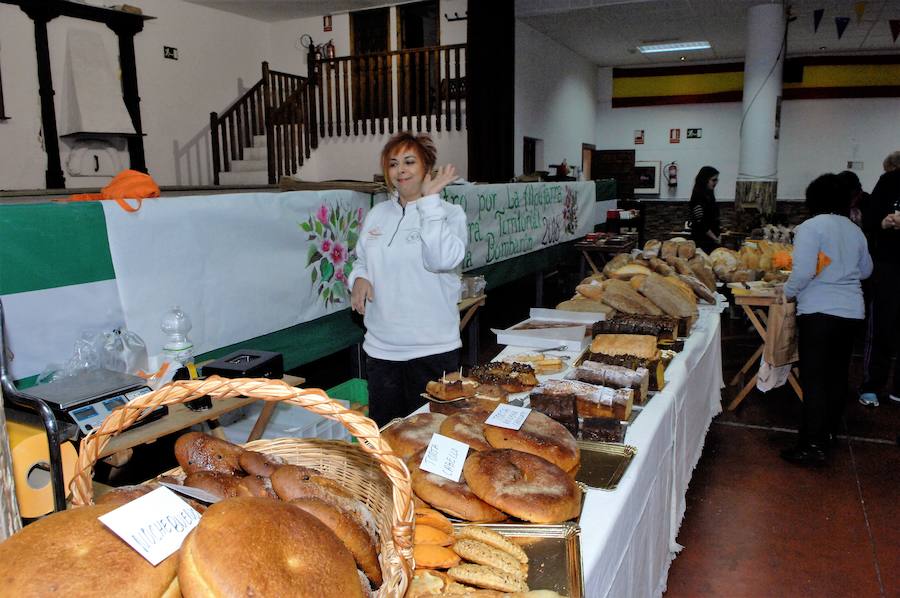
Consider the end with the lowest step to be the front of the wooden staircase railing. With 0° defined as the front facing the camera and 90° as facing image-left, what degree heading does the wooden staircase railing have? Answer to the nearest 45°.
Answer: approximately 45°

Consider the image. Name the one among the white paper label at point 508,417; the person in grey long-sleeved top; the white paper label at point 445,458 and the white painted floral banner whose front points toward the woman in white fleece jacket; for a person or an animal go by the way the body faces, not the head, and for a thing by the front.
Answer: the white painted floral banner

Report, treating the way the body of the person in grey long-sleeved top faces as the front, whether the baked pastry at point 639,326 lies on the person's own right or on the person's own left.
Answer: on the person's own left

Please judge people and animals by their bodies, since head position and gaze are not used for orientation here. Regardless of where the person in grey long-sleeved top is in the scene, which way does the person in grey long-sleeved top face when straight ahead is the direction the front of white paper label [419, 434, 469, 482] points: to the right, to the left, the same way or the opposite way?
the opposite way

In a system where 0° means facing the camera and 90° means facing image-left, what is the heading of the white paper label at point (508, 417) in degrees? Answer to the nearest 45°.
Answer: approximately 0°

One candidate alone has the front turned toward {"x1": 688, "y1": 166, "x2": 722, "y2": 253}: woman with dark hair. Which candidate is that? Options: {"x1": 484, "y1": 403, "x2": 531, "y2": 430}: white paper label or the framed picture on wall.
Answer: the framed picture on wall

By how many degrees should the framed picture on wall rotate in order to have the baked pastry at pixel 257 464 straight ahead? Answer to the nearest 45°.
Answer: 0° — it already faces it

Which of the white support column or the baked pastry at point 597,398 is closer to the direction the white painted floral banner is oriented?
the baked pastry

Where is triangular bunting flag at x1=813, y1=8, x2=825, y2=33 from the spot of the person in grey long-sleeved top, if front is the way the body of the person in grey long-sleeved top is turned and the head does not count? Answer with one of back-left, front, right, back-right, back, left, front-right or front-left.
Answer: front-right

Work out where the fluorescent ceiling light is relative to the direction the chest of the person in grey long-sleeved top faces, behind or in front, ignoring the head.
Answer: in front
